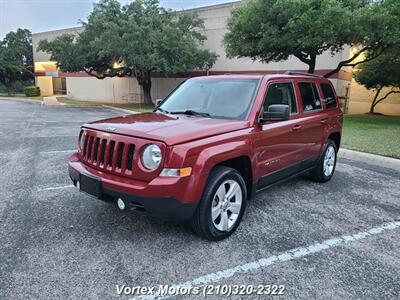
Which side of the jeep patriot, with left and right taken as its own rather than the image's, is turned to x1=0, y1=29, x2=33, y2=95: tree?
right

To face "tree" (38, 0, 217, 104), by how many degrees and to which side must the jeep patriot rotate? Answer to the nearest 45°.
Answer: approximately 135° to its right

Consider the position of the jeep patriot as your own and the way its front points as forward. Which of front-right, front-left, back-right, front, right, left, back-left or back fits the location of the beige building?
back-right

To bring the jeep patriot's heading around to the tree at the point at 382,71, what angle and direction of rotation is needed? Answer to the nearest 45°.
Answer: approximately 180°

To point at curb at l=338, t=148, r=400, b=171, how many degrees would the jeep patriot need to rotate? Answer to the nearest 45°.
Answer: approximately 180°

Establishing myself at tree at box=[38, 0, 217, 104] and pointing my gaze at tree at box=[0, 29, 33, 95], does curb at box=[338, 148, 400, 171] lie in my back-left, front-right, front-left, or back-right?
back-left

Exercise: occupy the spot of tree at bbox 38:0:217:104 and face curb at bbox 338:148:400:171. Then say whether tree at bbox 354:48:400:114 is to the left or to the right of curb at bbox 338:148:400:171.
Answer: left

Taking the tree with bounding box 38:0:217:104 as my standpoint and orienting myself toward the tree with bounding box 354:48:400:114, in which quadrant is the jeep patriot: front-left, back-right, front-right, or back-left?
front-right

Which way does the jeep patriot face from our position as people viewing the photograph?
facing the viewer and to the left of the viewer

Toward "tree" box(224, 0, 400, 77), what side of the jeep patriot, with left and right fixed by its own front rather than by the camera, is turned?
back
